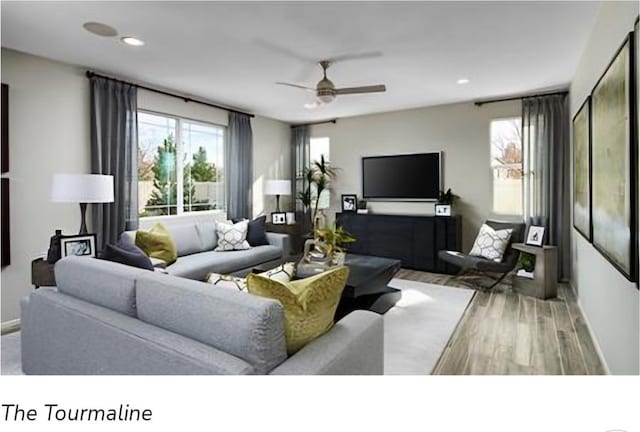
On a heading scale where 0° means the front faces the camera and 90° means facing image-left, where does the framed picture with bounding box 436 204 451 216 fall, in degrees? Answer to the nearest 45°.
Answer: approximately 0°

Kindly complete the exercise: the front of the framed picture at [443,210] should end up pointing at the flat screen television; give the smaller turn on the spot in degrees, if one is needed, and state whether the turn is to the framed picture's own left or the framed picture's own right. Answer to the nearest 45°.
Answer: approximately 135° to the framed picture's own right

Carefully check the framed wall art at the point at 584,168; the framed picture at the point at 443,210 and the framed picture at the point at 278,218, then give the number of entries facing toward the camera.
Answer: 2

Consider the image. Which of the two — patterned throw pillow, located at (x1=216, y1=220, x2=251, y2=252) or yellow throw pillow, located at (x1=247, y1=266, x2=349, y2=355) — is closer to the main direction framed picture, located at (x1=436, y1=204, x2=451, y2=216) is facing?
the yellow throw pillow

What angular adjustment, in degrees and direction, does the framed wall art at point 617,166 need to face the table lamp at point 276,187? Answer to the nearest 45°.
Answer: approximately 45° to its right

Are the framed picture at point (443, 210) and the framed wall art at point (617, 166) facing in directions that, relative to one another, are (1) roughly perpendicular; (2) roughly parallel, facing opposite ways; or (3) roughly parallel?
roughly perpendicular

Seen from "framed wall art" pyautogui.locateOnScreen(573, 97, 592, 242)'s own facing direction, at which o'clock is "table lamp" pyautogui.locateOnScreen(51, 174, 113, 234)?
The table lamp is roughly at 11 o'clock from the framed wall art.

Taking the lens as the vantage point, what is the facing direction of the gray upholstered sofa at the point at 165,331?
facing away from the viewer and to the right of the viewer

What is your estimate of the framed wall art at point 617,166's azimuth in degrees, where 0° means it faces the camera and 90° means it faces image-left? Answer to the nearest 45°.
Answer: approximately 90°

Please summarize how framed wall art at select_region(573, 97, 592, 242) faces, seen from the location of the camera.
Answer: facing to the left of the viewer

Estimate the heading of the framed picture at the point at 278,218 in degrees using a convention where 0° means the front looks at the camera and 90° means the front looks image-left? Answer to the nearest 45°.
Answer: approximately 0°
